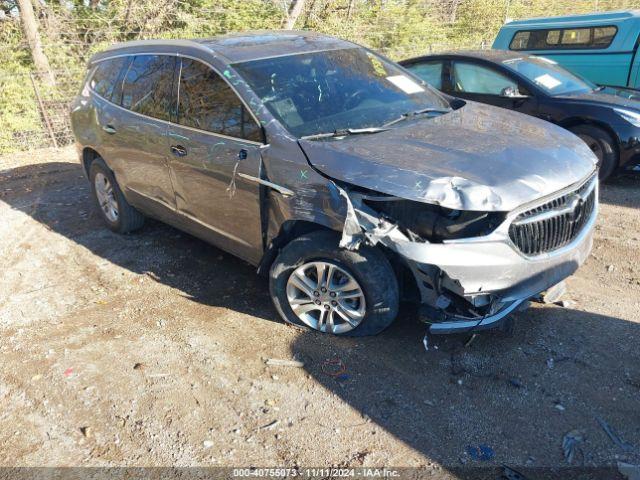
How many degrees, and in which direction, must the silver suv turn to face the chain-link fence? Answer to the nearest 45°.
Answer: approximately 180°

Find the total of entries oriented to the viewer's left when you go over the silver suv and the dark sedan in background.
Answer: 0

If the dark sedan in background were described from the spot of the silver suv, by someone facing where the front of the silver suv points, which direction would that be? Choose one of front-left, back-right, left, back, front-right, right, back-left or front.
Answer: left

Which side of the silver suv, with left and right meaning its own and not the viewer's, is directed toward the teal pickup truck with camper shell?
left

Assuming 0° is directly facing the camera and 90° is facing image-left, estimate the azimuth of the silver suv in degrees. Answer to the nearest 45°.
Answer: approximately 315°

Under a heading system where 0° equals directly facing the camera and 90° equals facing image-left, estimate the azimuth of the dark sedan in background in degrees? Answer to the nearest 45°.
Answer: approximately 315°

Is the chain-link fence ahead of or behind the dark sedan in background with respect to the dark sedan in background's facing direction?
behind
